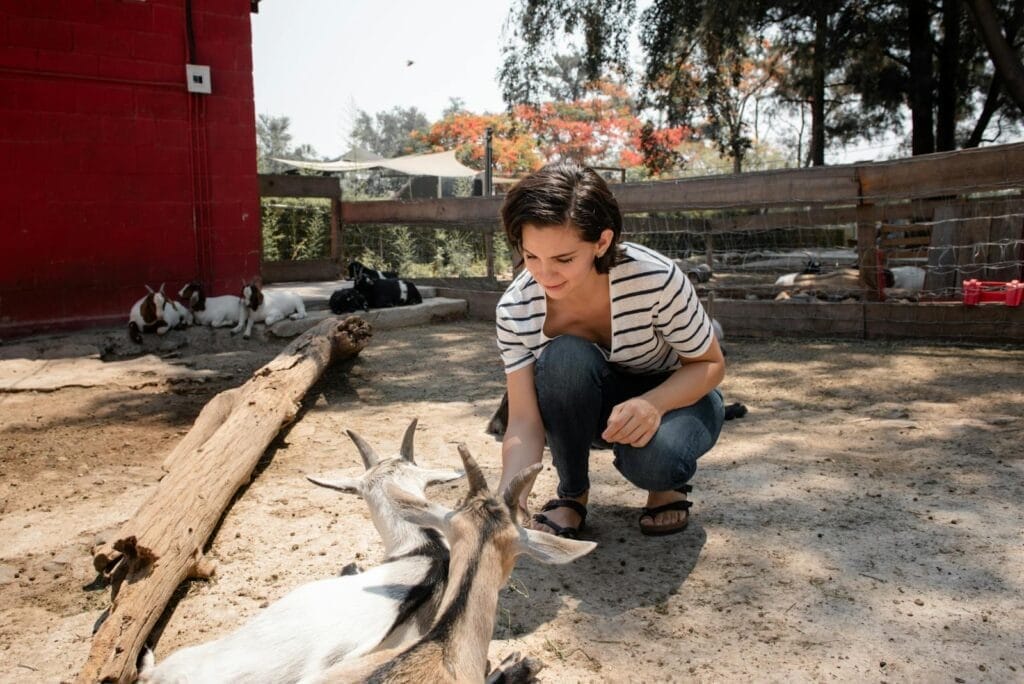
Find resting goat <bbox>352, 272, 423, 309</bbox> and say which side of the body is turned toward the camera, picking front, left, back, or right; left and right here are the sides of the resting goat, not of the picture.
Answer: left

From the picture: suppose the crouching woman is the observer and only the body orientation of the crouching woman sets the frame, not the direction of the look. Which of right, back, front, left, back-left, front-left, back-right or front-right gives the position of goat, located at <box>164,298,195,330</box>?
right

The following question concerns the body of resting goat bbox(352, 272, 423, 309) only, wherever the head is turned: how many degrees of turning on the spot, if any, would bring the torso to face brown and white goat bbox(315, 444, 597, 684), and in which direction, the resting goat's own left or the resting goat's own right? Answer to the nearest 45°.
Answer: approximately 90° to the resting goat's own left

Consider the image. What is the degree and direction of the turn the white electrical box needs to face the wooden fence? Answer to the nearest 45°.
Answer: approximately 45° to its left

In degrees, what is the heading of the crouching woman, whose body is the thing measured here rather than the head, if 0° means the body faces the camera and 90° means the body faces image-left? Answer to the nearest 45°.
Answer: approximately 45°

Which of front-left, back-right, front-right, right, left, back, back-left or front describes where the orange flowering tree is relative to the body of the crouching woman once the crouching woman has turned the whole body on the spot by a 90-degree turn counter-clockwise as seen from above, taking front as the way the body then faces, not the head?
back-left

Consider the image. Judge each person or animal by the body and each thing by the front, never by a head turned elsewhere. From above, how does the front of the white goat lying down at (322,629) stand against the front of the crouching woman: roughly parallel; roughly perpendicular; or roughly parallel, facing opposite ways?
roughly parallel, facing opposite ways

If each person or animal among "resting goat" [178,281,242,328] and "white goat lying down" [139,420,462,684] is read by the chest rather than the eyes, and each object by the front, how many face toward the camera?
0

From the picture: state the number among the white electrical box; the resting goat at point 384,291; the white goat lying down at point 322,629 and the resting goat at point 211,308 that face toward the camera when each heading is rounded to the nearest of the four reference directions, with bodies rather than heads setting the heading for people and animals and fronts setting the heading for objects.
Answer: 1

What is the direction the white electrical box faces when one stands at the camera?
facing the viewer

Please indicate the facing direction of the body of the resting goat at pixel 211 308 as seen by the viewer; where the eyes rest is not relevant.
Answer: to the viewer's left

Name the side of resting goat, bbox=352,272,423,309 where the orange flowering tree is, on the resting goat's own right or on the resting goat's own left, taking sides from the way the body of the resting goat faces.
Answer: on the resting goat's own right

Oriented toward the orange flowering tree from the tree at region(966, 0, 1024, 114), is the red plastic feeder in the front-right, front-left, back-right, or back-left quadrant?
back-left

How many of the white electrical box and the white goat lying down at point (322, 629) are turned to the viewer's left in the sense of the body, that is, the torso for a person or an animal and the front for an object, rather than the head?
0
